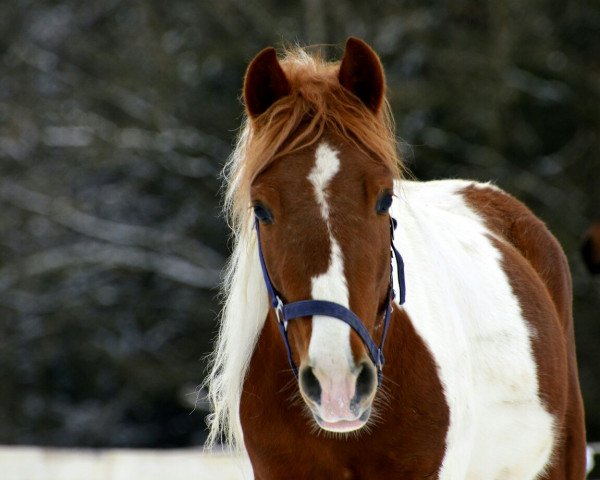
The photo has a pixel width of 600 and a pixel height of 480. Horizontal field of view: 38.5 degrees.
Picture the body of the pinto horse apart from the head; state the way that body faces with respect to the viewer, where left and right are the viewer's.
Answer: facing the viewer and to the left of the viewer
